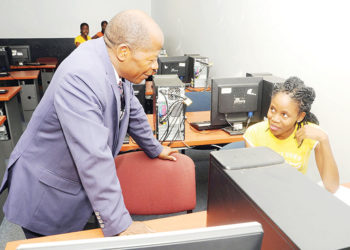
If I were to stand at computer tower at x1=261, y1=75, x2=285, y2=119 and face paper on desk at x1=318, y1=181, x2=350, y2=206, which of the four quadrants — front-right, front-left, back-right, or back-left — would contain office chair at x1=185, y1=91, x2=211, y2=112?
back-right

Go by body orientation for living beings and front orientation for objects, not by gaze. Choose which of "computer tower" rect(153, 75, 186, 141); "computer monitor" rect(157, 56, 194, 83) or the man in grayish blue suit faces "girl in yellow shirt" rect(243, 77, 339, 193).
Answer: the man in grayish blue suit

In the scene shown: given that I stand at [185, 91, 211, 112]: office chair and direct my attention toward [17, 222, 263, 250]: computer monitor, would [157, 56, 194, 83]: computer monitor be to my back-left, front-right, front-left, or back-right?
back-right

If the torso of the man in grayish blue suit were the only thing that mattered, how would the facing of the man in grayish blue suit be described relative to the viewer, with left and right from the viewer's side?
facing to the right of the viewer

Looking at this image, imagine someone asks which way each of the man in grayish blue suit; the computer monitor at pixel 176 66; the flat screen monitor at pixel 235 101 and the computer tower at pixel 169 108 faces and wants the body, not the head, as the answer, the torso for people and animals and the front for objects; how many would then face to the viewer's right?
1

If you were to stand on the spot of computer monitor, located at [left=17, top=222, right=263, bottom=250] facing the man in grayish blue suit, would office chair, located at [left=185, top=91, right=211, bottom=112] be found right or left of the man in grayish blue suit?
right

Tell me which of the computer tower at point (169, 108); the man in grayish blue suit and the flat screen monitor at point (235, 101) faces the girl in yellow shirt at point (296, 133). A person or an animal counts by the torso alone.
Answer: the man in grayish blue suit

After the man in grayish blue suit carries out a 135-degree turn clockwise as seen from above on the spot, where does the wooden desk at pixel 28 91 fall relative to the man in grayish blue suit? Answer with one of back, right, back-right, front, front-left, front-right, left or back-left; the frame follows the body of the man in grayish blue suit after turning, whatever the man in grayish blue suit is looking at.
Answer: back-right

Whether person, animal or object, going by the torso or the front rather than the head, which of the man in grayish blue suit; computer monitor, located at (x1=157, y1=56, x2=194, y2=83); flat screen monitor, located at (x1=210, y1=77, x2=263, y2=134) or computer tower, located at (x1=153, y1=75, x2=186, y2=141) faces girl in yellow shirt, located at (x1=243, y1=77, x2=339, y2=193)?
the man in grayish blue suit
